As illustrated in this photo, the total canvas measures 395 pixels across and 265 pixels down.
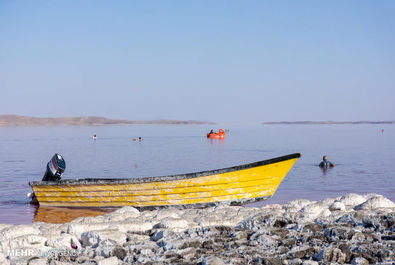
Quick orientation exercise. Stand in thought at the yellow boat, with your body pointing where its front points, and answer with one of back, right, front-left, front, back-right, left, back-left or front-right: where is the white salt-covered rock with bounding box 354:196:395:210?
front-right

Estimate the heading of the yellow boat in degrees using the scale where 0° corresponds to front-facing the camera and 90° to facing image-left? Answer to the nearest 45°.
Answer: approximately 270°

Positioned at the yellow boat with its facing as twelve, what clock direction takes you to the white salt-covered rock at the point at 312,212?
The white salt-covered rock is roughly at 2 o'clock from the yellow boat.

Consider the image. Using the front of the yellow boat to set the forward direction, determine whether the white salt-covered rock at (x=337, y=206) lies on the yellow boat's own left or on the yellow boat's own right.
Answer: on the yellow boat's own right

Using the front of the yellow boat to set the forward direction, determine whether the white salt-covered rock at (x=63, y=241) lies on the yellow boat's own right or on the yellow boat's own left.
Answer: on the yellow boat's own right

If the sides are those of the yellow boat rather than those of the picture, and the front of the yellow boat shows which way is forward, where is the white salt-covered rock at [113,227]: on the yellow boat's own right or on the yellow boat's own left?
on the yellow boat's own right

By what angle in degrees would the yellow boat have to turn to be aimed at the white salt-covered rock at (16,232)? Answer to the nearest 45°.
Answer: approximately 135° to its right

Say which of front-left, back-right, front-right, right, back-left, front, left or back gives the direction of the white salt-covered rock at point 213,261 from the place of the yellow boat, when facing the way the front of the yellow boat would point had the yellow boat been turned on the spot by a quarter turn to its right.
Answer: front

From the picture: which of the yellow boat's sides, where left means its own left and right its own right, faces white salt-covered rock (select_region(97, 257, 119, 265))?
right

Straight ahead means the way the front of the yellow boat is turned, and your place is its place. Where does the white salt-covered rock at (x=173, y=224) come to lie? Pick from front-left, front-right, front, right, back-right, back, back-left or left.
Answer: right

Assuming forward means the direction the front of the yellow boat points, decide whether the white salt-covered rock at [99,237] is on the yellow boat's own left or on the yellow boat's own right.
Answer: on the yellow boat's own right

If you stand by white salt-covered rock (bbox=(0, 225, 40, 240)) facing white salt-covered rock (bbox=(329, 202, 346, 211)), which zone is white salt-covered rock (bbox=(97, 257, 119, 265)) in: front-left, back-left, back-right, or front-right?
front-right

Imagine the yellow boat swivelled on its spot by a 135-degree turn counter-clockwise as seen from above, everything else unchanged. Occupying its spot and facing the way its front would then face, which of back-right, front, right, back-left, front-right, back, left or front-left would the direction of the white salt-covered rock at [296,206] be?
back

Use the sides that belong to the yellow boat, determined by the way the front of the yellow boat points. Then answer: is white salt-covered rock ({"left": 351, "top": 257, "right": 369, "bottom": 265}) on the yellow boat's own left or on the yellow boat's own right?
on the yellow boat's own right

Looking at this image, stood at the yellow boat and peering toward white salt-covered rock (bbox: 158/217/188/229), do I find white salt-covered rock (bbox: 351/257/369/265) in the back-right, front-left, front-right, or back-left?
front-left

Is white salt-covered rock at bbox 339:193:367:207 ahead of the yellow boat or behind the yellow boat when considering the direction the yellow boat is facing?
ahead

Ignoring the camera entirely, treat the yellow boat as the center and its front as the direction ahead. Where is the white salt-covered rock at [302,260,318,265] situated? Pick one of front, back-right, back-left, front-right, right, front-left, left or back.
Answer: right
